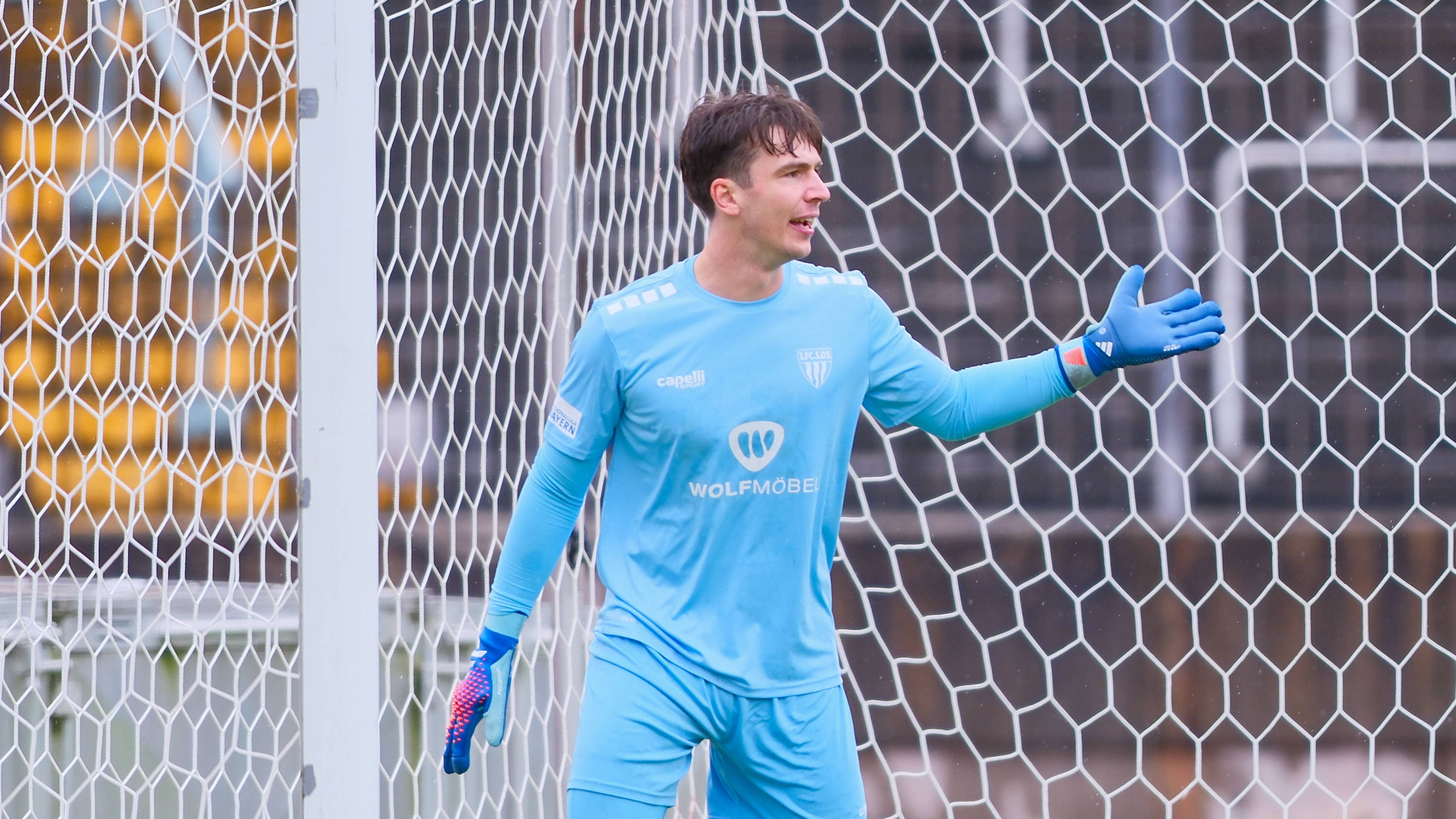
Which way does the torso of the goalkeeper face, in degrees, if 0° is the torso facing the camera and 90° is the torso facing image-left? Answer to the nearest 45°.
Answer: approximately 315°
